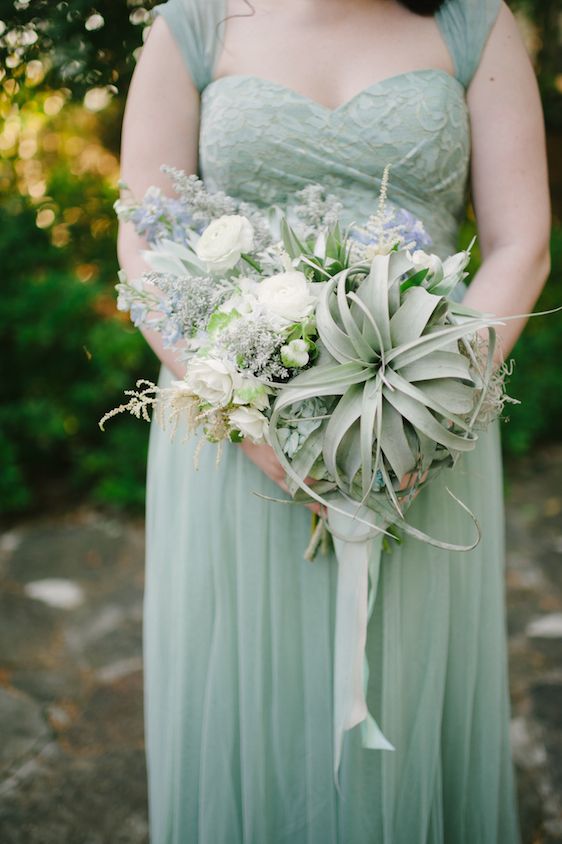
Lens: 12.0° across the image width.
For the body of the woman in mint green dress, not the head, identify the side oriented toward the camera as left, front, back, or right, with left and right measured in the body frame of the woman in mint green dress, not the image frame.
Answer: front

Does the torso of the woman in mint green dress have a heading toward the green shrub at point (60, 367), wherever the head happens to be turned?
no
